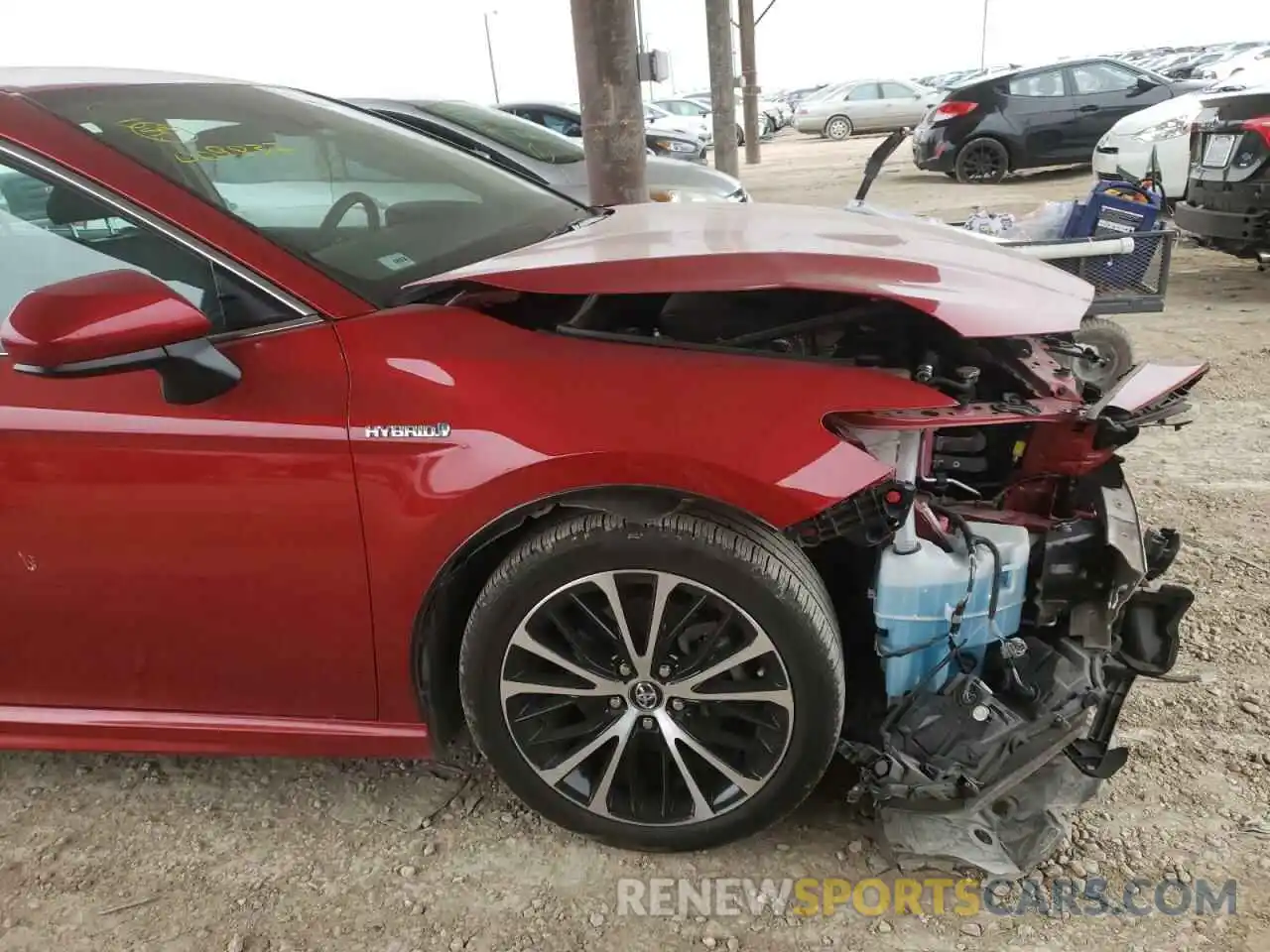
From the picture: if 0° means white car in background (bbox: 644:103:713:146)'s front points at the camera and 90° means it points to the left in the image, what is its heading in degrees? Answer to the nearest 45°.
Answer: approximately 315°

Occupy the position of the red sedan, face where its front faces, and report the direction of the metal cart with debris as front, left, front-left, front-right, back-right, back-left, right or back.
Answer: front-left

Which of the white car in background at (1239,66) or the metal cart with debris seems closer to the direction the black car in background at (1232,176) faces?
the white car in background

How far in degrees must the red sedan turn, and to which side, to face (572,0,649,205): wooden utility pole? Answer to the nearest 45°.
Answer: approximately 90° to its left

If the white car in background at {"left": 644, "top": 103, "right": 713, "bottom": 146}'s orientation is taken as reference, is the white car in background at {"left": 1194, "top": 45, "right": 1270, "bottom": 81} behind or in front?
in front

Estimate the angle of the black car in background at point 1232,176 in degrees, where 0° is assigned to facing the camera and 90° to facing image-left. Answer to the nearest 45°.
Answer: approximately 225°

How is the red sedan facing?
to the viewer's right

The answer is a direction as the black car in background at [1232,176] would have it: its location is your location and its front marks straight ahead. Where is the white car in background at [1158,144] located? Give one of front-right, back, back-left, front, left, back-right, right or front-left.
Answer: front-left

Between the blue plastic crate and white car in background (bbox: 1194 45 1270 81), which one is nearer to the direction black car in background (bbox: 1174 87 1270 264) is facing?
the white car in background

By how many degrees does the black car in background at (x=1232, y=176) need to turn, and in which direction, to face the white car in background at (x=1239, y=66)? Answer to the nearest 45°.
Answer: approximately 45° to its left

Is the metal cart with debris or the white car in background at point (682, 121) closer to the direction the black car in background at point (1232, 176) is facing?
the white car in background

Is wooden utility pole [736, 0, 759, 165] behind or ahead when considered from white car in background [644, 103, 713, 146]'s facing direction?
ahead

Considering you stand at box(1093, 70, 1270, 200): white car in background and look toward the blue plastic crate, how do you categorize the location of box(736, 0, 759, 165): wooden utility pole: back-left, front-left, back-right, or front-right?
back-right
